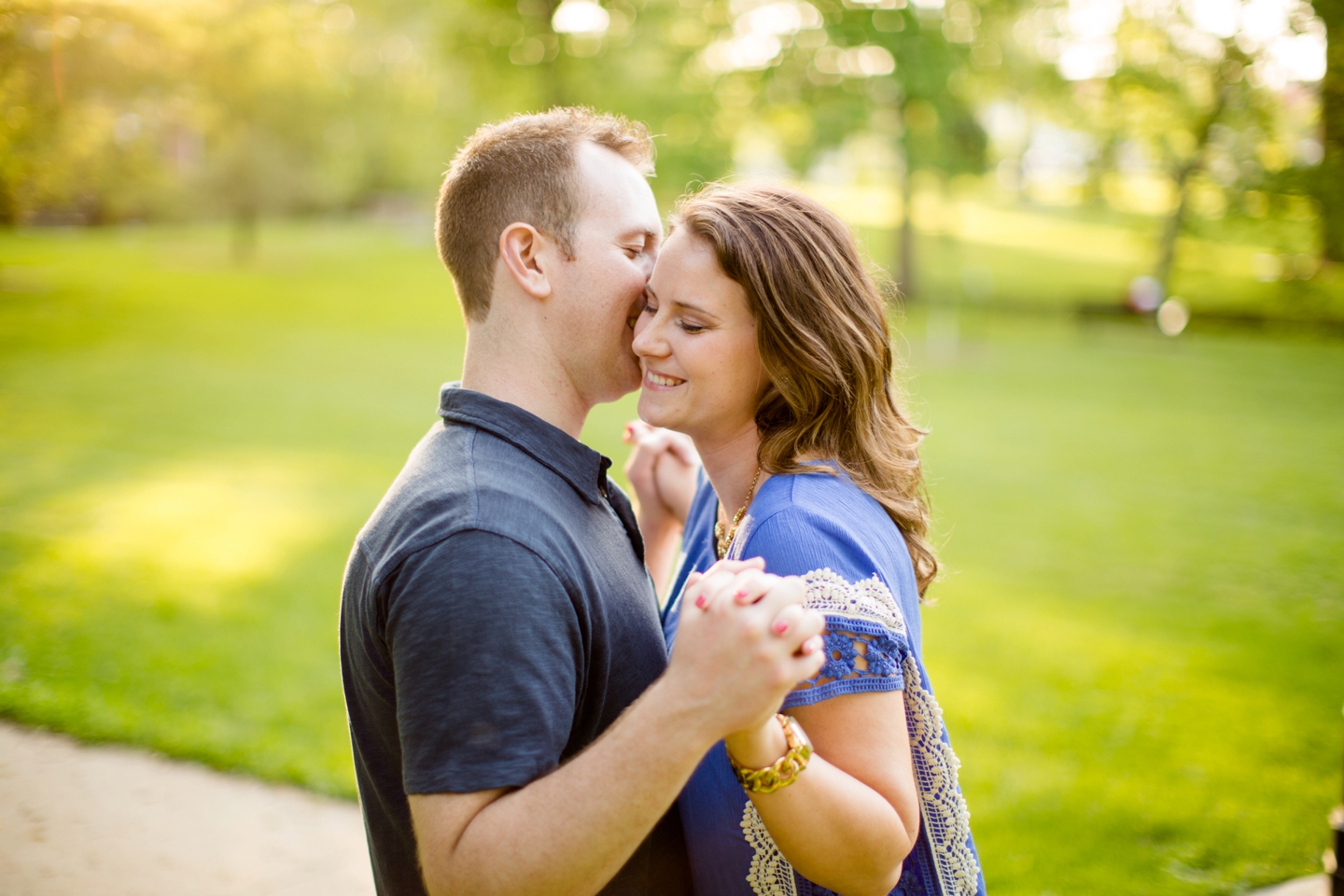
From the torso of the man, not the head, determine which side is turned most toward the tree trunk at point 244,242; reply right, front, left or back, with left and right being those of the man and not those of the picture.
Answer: left

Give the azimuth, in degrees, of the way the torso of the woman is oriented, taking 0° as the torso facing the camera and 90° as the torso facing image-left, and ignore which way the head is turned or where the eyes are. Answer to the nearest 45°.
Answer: approximately 90°

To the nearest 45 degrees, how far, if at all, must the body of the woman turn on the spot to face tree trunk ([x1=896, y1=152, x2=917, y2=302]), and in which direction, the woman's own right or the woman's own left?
approximately 90° to the woman's own right

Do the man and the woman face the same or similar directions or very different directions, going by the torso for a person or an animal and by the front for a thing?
very different directions

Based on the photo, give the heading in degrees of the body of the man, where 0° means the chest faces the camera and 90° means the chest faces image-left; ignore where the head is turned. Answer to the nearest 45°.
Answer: approximately 270°

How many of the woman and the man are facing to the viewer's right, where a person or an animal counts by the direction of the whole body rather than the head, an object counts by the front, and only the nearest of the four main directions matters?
1

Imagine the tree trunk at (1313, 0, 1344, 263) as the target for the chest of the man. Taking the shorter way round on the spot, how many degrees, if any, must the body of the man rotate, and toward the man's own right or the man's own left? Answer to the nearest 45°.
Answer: approximately 45° to the man's own left
